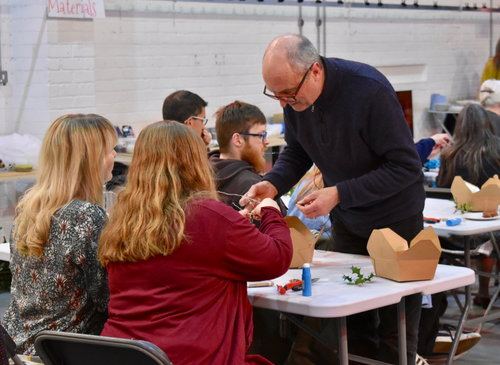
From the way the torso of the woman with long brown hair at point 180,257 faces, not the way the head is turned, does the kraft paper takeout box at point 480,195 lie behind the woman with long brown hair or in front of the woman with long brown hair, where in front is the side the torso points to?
in front

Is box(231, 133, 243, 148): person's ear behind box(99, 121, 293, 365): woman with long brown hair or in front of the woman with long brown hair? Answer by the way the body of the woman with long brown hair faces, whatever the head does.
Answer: in front

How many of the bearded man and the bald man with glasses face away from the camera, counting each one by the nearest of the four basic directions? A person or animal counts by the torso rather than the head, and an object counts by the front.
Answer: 0

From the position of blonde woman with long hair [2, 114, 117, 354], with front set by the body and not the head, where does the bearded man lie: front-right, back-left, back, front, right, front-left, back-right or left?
front

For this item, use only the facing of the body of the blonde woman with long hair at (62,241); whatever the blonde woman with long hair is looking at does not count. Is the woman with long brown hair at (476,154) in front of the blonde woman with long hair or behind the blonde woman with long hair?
in front

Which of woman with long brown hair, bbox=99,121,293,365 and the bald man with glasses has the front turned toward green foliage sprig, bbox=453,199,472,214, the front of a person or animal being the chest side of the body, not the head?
the woman with long brown hair

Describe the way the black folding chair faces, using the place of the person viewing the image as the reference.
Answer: facing away from the viewer and to the right of the viewer

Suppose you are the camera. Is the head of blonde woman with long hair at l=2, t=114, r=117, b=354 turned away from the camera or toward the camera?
away from the camera

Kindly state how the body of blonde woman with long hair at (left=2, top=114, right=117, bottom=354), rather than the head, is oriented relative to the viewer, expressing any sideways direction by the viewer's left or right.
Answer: facing away from the viewer and to the right of the viewer
